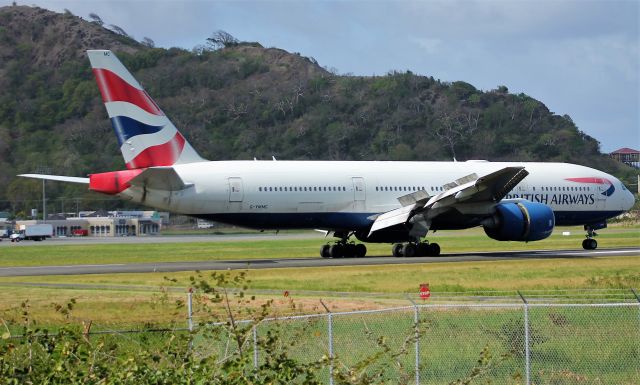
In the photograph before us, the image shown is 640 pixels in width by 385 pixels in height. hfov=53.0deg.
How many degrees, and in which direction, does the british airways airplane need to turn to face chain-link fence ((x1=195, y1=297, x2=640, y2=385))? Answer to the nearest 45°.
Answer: approximately 135° to its right

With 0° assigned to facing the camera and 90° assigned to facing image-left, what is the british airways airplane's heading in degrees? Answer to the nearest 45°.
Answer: approximately 225°
